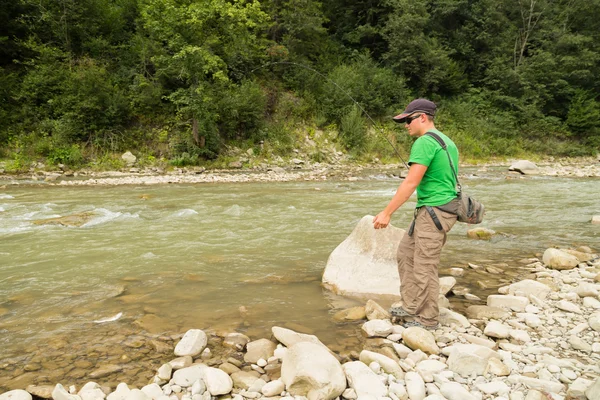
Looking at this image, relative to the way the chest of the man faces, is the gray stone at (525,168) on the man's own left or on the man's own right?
on the man's own right

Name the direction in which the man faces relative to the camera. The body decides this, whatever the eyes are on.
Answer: to the viewer's left

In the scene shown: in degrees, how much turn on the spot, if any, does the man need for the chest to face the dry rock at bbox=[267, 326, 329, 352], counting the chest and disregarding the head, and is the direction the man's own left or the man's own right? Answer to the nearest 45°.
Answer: approximately 45° to the man's own left

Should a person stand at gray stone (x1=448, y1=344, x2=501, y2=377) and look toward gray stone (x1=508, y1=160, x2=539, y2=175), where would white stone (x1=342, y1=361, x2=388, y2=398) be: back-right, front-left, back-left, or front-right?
back-left

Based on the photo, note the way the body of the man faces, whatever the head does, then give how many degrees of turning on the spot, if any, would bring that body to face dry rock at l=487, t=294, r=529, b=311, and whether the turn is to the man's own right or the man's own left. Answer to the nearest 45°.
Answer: approximately 135° to the man's own right

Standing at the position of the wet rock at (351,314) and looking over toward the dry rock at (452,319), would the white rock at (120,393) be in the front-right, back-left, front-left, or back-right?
back-right

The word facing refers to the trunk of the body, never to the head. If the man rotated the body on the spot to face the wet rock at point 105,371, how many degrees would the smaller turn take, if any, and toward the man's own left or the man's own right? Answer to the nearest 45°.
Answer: approximately 45° to the man's own left

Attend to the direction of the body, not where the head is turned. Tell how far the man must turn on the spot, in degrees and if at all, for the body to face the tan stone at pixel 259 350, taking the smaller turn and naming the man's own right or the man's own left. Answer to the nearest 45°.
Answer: approximately 45° to the man's own left
